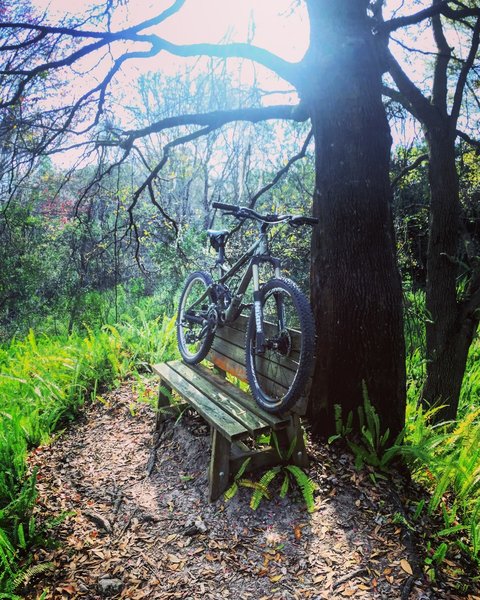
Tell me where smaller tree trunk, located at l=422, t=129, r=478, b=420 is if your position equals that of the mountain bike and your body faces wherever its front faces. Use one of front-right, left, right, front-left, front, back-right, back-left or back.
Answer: left

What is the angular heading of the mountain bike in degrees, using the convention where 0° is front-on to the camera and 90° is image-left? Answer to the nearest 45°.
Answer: approximately 315°

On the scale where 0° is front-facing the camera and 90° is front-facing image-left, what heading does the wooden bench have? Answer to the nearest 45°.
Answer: approximately 45°

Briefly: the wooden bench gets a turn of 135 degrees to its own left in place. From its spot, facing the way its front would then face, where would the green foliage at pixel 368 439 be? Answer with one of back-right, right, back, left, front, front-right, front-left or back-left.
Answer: front

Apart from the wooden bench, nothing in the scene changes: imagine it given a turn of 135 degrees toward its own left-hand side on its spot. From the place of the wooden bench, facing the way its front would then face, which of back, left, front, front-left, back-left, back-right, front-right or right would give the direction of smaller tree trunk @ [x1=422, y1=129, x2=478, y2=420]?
front-left
